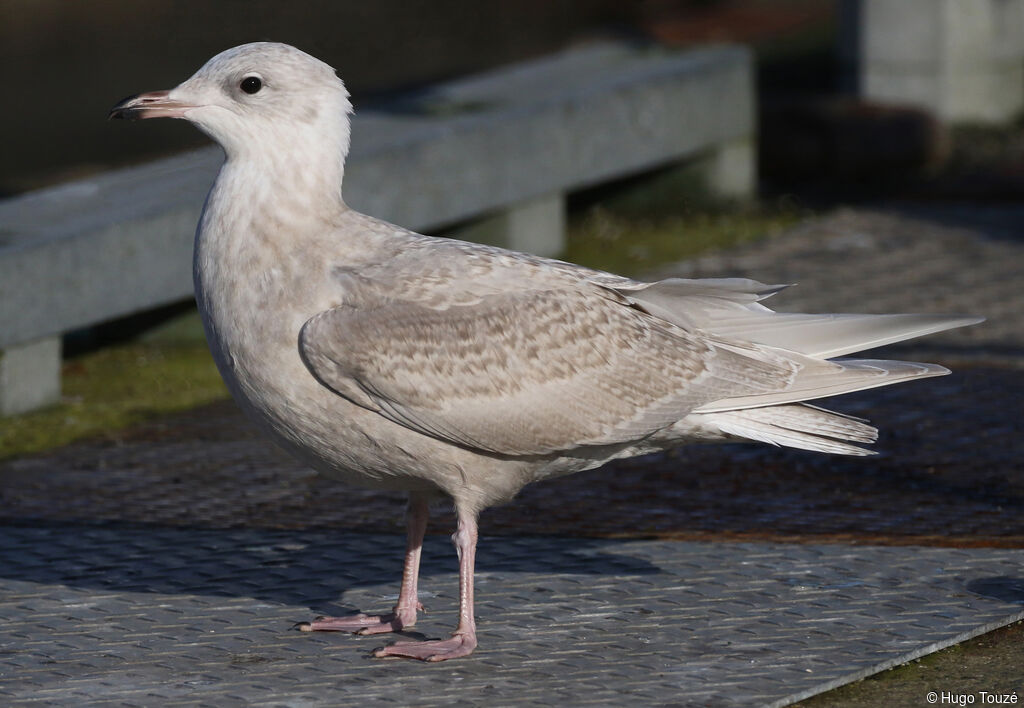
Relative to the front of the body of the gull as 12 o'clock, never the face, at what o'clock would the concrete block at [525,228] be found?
The concrete block is roughly at 3 o'clock from the gull.

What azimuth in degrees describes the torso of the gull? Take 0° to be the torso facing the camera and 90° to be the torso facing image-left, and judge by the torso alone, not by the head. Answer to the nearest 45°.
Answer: approximately 90°

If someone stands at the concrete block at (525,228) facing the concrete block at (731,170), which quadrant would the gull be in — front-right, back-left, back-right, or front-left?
back-right

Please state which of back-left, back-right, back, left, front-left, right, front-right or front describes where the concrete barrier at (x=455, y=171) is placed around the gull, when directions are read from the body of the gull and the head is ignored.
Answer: right

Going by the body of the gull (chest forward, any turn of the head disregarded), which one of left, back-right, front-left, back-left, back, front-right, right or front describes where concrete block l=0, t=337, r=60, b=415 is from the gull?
front-right

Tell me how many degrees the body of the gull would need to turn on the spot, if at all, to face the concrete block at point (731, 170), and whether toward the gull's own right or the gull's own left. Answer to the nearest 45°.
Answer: approximately 90° to the gull's own right

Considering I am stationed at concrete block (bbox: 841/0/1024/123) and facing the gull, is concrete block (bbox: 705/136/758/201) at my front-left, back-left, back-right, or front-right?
front-right

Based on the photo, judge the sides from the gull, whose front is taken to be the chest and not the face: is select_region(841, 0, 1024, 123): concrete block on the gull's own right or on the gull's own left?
on the gull's own right
